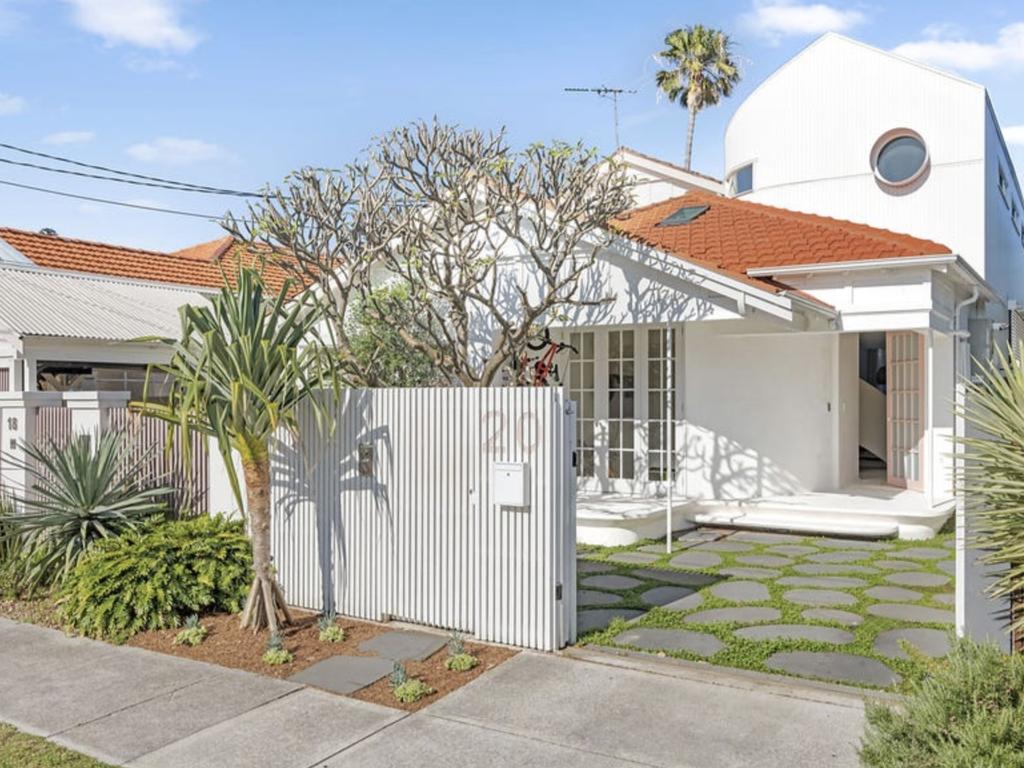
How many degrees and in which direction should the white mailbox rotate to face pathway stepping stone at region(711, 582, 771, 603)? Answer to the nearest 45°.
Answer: approximately 180°

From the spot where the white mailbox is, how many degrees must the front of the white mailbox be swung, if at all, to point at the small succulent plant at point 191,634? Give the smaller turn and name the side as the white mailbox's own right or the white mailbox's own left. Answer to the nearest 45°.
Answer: approximately 45° to the white mailbox's own right

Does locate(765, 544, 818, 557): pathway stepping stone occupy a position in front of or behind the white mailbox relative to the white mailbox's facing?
behind

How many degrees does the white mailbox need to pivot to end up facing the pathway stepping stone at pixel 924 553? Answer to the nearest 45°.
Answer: approximately 180°

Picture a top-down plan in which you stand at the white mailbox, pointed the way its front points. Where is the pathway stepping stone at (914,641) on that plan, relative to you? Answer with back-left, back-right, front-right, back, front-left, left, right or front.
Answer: back-left

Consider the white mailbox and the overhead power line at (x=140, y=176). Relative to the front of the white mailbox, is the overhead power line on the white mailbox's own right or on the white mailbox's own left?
on the white mailbox's own right

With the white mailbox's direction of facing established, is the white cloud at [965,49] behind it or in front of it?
behind

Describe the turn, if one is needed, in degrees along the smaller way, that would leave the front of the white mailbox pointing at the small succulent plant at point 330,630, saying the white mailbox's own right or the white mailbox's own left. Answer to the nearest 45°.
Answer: approximately 45° to the white mailbox's own right

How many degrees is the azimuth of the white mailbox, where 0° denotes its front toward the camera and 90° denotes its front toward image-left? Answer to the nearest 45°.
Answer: approximately 45°

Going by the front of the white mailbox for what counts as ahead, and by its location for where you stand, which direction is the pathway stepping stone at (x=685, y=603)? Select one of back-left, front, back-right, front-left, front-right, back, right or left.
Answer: back

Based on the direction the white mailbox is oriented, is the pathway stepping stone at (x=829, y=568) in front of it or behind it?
behind
